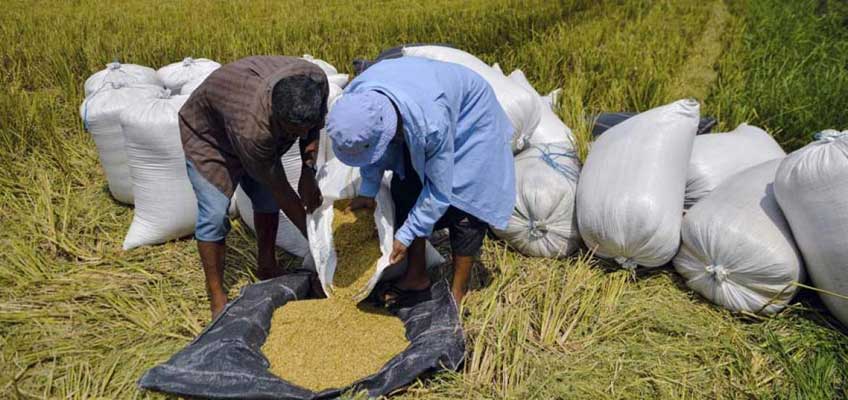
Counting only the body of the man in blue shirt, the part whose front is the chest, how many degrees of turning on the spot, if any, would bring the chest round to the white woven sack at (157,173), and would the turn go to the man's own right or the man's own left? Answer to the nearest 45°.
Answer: approximately 90° to the man's own right

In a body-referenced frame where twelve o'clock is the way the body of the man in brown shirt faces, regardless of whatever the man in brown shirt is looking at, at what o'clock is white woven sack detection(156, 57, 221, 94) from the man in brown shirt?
The white woven sack is roughly at 7 o'clock from the man in brown shirt.

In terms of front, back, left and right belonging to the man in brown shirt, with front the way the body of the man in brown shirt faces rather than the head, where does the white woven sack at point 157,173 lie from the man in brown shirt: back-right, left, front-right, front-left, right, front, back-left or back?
back

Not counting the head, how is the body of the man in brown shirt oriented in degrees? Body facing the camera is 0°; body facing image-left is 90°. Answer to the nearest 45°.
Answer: approximately 315°

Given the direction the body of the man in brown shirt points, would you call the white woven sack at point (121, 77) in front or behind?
behind

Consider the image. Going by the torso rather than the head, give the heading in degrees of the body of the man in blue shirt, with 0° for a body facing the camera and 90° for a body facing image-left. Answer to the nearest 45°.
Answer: approximately 45°

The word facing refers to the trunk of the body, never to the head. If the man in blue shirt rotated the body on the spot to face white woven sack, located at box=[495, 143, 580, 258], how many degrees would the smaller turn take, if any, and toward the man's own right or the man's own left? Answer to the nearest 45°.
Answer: approximately 180°

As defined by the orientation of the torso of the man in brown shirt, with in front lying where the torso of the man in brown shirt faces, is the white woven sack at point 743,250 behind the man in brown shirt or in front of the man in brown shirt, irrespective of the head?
in front

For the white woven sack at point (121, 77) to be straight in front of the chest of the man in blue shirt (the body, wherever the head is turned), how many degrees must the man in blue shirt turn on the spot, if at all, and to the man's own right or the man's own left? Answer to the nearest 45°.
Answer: approximately 90° to the man's own right

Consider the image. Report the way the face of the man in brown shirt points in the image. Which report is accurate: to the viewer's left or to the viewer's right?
to the viewer's right

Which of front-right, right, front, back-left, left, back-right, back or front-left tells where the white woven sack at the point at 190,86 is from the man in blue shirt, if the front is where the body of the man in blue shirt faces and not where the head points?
right

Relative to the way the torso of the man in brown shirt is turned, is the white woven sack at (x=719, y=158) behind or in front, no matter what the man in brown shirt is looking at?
in front

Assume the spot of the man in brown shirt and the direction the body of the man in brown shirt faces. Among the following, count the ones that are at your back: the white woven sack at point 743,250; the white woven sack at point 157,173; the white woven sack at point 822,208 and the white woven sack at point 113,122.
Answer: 2

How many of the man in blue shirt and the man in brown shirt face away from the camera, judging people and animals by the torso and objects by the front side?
0

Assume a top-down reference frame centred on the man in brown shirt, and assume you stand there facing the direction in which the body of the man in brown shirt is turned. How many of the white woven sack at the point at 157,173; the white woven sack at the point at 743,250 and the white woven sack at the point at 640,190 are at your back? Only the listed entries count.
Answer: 1

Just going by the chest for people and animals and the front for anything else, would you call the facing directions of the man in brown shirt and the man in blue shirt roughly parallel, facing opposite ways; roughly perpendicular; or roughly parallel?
roughly perpendicular

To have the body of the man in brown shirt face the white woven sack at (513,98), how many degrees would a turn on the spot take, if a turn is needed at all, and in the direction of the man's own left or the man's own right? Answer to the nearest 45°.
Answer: approximately 45° to the man's own left

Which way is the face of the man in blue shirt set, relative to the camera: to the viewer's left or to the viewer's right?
to the viewer's left

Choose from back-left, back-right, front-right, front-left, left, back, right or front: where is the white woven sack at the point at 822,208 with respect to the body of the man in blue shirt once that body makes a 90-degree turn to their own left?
front-left
